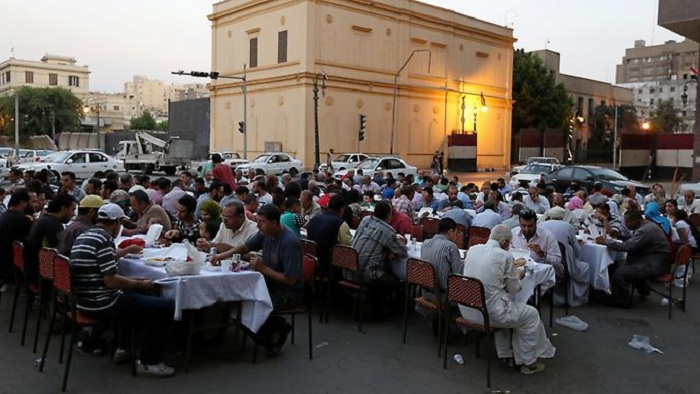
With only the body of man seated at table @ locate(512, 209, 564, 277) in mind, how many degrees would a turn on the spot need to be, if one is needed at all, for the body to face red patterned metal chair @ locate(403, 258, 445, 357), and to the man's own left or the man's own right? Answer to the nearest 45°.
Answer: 0° — they already face it

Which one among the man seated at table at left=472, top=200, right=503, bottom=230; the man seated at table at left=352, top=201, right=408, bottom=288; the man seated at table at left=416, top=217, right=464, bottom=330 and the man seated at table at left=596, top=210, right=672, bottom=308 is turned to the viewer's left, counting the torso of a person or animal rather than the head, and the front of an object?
the man seated at table at left=596, top=210, right=672, bottom=308

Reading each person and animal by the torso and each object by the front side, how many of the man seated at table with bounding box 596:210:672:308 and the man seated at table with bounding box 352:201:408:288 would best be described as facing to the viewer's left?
1

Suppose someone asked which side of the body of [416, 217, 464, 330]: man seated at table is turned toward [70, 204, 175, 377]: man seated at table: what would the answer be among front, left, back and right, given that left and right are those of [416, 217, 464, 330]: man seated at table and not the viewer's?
back

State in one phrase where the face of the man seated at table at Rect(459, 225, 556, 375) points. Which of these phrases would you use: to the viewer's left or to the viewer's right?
to the viewer's right

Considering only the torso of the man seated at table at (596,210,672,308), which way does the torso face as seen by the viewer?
to the viewer's left

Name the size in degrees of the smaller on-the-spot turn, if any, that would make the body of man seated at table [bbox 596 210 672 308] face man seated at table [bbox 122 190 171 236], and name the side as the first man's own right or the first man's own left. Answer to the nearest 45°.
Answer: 0° — they already face them

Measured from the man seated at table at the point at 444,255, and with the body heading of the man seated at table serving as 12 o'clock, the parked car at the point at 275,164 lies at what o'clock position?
The parked car is roughly at 10 o'clock from the man seated at table.

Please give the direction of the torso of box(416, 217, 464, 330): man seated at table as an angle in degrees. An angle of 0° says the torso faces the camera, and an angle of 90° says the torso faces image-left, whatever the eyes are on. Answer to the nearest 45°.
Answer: approximately 225°

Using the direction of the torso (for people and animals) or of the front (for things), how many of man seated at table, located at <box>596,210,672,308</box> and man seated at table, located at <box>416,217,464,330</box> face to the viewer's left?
1
